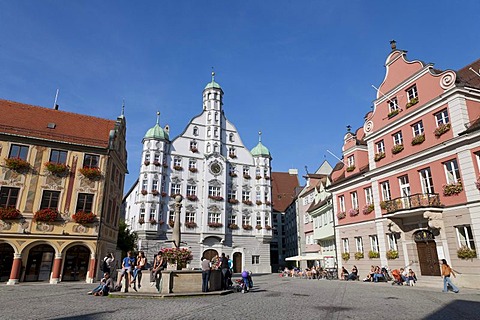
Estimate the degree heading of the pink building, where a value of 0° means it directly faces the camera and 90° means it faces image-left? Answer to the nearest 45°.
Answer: approximately 45°

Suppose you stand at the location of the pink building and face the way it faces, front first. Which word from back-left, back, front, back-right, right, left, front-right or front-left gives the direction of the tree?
front-right

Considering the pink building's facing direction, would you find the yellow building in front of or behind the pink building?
in front

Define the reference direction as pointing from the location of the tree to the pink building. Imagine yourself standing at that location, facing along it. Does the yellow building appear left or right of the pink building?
right
